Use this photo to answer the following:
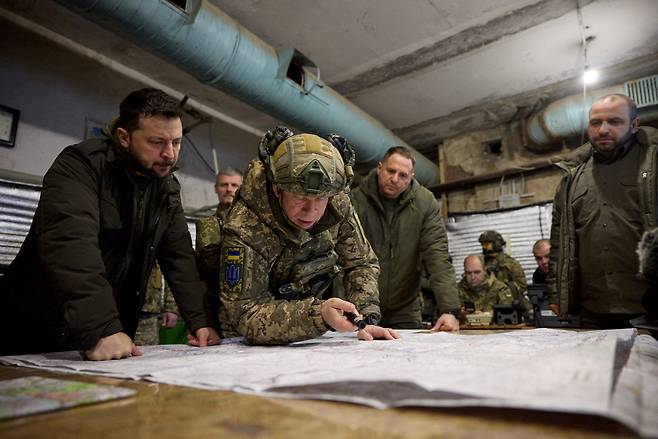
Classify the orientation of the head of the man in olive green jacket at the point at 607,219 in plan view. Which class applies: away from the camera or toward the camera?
toward the camera

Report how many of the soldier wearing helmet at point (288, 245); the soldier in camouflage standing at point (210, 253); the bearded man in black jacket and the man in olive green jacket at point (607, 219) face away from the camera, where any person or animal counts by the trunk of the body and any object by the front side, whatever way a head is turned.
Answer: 0

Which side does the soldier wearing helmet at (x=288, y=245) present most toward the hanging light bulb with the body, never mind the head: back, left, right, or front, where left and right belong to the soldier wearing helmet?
left

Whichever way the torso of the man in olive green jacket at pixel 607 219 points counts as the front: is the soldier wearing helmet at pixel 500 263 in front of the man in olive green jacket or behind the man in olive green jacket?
behind

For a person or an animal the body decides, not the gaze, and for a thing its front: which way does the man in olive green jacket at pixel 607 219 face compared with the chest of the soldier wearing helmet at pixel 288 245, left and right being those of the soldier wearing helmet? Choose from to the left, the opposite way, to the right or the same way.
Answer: to the right

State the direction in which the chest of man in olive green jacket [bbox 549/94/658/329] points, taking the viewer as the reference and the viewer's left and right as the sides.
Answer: facing the viewer

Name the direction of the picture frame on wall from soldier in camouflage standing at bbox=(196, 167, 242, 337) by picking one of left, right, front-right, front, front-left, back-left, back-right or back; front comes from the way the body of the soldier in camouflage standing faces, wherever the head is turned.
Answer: right

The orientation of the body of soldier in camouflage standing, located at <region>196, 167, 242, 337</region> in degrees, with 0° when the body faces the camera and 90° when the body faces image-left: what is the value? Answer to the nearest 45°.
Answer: approximately 315°

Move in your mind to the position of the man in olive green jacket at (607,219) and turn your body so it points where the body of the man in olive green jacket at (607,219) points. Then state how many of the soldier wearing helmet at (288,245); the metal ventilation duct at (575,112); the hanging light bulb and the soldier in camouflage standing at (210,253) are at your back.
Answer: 2

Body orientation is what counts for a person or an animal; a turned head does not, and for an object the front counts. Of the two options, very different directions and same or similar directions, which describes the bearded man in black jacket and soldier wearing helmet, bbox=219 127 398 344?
same or similar directions

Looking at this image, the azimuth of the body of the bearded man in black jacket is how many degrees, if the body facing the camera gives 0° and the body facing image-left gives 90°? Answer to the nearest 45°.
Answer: approximately 315°

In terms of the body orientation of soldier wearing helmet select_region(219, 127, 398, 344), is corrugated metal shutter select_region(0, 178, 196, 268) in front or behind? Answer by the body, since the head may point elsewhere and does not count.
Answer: behind

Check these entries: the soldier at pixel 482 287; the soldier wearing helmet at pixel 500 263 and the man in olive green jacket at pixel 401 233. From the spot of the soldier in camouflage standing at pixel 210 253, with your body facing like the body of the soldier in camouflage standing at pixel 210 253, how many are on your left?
3

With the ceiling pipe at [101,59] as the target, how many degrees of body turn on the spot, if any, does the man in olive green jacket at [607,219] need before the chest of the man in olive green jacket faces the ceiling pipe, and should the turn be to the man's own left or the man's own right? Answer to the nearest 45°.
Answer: approximately 90° to the man's own right

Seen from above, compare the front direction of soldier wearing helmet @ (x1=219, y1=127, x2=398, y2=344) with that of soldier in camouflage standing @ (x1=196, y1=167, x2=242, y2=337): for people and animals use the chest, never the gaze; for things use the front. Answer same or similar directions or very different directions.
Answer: same or similar directions

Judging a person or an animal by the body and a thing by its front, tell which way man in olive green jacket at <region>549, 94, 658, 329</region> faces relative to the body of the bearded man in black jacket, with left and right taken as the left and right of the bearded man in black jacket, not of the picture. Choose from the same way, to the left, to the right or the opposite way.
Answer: to the right

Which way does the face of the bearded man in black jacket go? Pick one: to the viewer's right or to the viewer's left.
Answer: to the viewer's right
